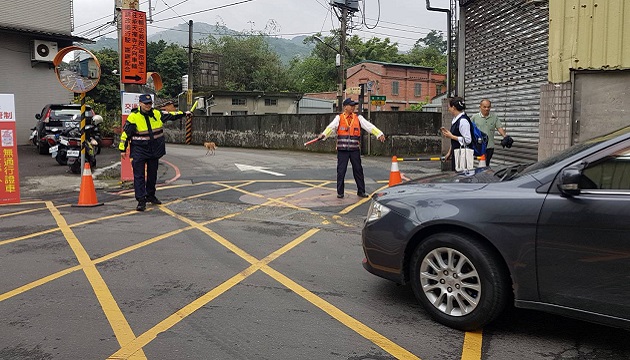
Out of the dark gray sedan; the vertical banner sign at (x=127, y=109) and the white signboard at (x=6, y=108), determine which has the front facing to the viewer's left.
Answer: the dark gray sedan

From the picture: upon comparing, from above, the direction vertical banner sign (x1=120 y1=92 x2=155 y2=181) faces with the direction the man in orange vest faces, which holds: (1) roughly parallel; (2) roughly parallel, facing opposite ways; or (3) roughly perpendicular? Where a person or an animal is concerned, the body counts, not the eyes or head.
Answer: roughly parallel

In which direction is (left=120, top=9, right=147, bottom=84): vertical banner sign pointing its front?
toward the camera

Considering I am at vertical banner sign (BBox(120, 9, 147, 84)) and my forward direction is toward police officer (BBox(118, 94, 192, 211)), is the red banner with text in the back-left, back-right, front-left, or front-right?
front-right

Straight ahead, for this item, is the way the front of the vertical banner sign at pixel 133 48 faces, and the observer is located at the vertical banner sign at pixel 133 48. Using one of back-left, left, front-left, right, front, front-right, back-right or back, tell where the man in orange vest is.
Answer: front-left

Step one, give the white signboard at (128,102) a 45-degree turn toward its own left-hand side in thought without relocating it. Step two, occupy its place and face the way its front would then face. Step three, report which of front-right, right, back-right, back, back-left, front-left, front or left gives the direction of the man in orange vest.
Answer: front

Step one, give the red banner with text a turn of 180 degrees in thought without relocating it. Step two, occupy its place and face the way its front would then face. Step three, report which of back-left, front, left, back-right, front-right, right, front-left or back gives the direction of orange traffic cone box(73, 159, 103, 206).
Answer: back-right

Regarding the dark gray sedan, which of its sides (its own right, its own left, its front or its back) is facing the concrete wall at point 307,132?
right

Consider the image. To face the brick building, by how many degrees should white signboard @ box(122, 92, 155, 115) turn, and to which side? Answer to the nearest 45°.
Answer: approximately 135° to its left

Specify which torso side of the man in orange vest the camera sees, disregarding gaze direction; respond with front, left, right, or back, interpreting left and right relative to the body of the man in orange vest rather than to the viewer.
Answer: front

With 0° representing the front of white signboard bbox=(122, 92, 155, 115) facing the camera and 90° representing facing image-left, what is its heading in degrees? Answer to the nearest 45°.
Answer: approximately 0°

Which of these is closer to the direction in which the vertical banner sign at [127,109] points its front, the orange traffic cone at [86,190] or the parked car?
the orange traffic cone

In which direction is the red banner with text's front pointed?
toward the camera

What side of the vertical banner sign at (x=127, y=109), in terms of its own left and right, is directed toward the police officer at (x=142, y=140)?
front

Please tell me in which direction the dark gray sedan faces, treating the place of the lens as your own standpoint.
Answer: facing to the left of the viewer

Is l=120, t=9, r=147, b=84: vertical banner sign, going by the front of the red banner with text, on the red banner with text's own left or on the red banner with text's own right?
on the red banner with text's own left
